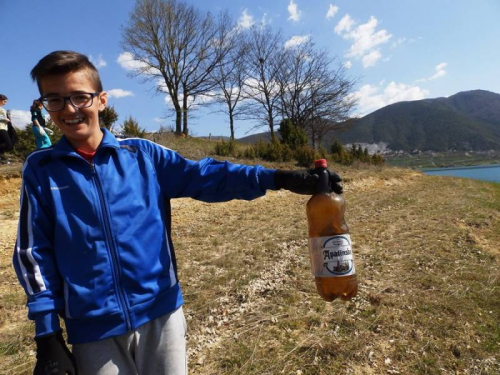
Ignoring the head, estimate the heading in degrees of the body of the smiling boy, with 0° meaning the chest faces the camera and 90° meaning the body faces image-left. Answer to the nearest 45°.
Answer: approximately 0°

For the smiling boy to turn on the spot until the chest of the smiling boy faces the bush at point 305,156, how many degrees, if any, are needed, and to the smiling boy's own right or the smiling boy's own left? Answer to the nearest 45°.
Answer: approximately 135° to the smiling boy's own left

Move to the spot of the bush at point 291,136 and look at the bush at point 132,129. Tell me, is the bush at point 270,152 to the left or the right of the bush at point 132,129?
left

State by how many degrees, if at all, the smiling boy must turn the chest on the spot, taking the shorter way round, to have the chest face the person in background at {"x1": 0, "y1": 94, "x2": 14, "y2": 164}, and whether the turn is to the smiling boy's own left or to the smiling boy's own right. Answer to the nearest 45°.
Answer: approximately 135° to the smiling boy's own right

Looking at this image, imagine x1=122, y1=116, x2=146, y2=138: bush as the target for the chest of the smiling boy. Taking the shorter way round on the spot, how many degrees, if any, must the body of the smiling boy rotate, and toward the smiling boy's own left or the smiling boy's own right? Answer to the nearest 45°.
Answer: approximately 180°

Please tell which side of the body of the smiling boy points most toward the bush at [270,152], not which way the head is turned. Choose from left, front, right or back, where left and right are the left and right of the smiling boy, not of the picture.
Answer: back

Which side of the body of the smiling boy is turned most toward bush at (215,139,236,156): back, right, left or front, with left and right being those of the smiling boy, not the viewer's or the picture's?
back
